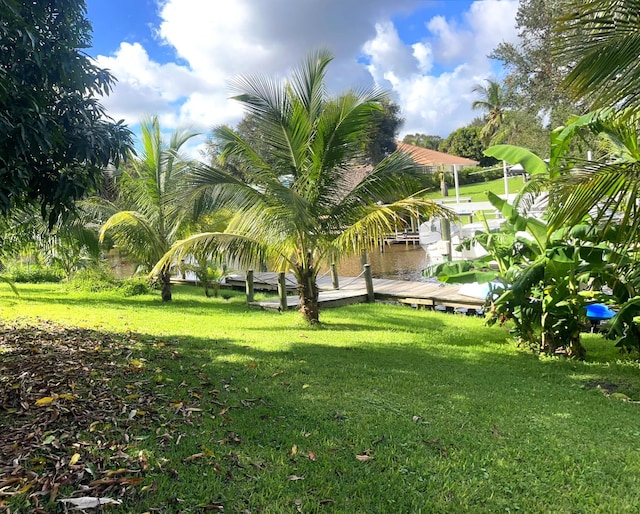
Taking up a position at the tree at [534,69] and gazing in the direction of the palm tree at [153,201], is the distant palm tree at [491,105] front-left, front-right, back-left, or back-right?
back-right

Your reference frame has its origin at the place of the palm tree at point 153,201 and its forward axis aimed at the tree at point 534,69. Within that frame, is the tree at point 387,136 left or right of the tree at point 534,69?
left

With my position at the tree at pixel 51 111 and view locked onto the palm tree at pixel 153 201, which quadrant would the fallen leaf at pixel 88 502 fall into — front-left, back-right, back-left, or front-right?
back-right

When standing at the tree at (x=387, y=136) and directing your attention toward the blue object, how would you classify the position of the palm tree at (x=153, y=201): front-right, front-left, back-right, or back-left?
front-right
